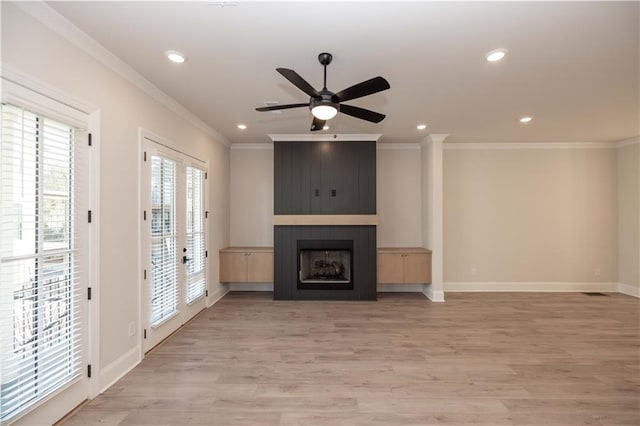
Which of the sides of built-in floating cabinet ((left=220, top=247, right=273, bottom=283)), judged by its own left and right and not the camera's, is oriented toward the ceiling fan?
front

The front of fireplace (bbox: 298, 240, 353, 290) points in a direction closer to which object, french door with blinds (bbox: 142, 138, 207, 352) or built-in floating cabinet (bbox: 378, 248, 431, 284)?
the french door with blinds

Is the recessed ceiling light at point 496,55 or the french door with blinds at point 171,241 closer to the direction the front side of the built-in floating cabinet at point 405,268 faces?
the recessed ceiling light

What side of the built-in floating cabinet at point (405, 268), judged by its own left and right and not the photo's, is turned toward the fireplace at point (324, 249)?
right

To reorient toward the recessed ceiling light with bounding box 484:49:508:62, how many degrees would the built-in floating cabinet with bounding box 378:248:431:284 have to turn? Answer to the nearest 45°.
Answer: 0° — it already faces it

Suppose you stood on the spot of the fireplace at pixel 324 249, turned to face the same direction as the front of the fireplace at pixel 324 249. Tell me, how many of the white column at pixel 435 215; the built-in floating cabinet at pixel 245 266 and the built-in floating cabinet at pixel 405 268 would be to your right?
1

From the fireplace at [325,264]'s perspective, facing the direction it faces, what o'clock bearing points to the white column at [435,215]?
The white column is roughly at 9 o'clock from the fireplace.

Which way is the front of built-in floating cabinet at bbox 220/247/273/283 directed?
toward the camera

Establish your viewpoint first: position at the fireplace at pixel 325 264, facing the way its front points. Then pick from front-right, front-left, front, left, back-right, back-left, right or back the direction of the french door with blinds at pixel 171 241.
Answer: front-right

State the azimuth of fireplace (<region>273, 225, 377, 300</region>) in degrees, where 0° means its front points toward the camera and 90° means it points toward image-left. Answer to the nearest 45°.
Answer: approximately 0°

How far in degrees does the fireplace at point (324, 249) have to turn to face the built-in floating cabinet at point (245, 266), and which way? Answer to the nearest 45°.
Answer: approximately 90° to its right

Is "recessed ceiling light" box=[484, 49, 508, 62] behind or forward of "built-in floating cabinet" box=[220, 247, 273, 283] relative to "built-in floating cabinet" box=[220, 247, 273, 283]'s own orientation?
forward

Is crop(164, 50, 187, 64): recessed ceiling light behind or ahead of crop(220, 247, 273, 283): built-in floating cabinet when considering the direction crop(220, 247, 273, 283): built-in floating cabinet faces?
ahead
